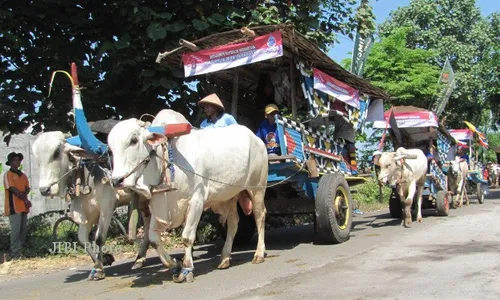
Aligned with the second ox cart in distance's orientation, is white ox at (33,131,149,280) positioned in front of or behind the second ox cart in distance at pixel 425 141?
in front

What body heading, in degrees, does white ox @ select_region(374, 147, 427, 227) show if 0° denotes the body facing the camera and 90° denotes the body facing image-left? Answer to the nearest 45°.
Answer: approximately 45°

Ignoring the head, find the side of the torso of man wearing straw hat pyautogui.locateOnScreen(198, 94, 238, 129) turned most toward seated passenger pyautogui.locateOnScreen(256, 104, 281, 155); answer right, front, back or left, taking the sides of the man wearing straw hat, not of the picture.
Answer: back

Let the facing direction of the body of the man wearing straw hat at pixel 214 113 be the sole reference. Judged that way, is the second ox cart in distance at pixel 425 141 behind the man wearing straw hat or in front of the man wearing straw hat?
behind

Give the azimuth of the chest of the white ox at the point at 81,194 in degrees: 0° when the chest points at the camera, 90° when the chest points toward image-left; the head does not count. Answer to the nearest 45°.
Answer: approximately 45°

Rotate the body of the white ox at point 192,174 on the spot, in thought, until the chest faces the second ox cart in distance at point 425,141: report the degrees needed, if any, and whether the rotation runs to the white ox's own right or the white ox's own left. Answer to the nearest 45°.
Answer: approximately 180°

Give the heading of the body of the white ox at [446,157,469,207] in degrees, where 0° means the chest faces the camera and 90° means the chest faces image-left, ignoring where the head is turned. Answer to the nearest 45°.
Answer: approximately 45°

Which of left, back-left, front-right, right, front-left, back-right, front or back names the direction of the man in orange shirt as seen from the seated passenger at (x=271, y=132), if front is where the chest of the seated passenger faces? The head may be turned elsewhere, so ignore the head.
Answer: front-right

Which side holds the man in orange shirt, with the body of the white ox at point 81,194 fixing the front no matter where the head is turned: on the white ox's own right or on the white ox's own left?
on the white ox's own right

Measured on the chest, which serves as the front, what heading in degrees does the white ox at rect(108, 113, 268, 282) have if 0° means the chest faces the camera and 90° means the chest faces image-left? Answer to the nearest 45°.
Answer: approximately 45°

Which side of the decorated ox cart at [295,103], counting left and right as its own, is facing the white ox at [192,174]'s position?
front

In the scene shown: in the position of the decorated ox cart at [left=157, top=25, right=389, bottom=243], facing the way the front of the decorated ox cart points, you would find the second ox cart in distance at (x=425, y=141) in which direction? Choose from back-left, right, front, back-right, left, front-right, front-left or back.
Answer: back
